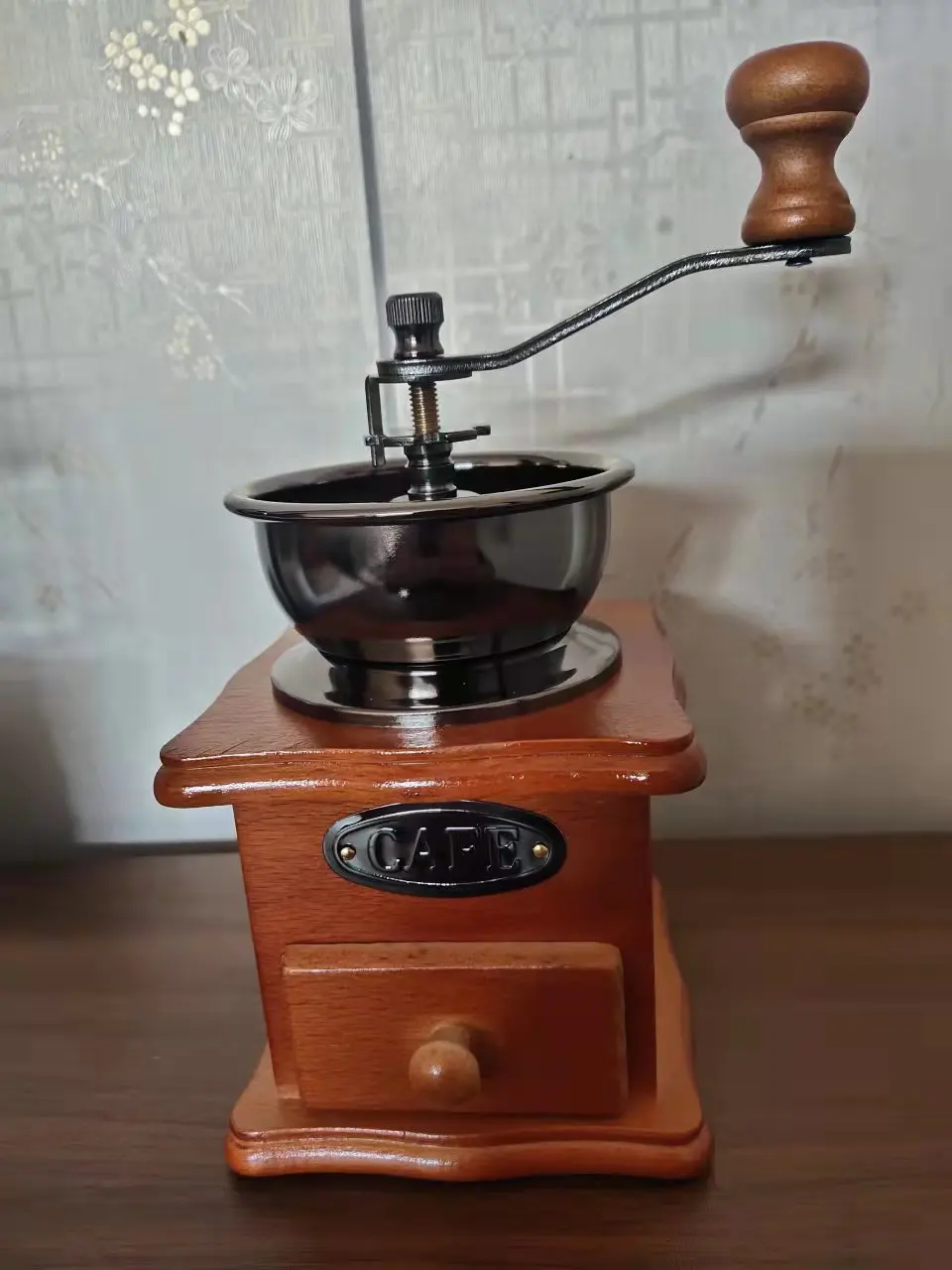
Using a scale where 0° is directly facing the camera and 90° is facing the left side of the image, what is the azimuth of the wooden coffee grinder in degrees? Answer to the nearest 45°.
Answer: approximately 0°
